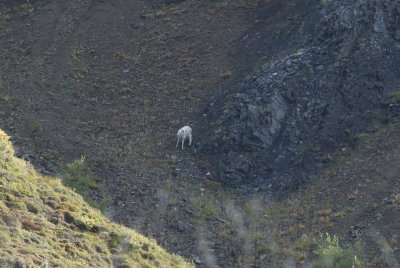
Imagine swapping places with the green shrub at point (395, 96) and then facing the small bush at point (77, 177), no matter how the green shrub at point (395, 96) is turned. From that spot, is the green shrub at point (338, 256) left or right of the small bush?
left

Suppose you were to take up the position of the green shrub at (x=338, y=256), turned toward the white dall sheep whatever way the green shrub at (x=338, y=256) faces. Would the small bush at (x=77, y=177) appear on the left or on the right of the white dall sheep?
left
